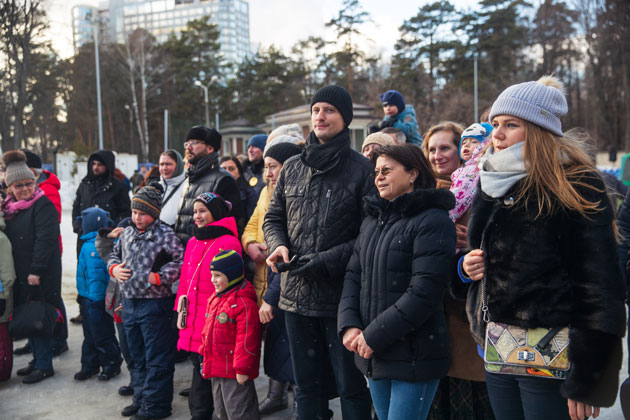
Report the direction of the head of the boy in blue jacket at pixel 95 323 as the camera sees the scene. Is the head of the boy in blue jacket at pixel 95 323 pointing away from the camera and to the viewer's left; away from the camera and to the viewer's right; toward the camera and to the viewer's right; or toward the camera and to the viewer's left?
away from the camera and to the viewer's right

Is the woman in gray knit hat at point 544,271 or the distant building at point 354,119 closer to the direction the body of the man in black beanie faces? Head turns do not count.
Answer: the woman in gray knit hat

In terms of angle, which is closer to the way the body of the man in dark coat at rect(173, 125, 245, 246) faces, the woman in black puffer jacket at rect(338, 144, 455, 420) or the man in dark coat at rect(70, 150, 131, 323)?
the woman in black puffer jacket

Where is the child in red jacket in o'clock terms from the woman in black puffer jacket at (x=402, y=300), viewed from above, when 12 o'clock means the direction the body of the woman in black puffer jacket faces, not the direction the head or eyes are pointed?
The child in red jacket is roughly at 3 o'clock from the woman in black puffer jacket.

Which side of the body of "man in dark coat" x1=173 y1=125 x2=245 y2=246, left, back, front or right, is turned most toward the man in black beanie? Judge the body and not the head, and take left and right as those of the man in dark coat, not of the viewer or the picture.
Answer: left

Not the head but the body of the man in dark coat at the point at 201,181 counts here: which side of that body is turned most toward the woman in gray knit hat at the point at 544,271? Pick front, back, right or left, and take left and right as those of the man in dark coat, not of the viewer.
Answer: left

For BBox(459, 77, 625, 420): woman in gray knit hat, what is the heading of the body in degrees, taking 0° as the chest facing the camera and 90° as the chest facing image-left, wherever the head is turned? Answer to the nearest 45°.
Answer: approximately 45°

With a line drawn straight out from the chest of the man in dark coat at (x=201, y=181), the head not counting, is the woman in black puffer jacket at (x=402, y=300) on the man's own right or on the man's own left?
on the man's own left

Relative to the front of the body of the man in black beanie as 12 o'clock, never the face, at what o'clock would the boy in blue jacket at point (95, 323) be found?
The boy in blue jacket is roughly at 3 o'clock from the man in black beanie.

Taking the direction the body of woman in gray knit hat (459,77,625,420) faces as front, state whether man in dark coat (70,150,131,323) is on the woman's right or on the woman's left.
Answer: on the woman's right

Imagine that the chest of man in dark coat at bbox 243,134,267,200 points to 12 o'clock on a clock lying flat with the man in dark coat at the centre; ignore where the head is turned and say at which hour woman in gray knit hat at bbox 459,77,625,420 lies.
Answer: The woman in gray knit hat is roughly at 10 o'clock from the man in dark coat.

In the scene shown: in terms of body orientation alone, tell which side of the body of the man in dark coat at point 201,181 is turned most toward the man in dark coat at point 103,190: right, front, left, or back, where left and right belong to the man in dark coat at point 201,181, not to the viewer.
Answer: right
